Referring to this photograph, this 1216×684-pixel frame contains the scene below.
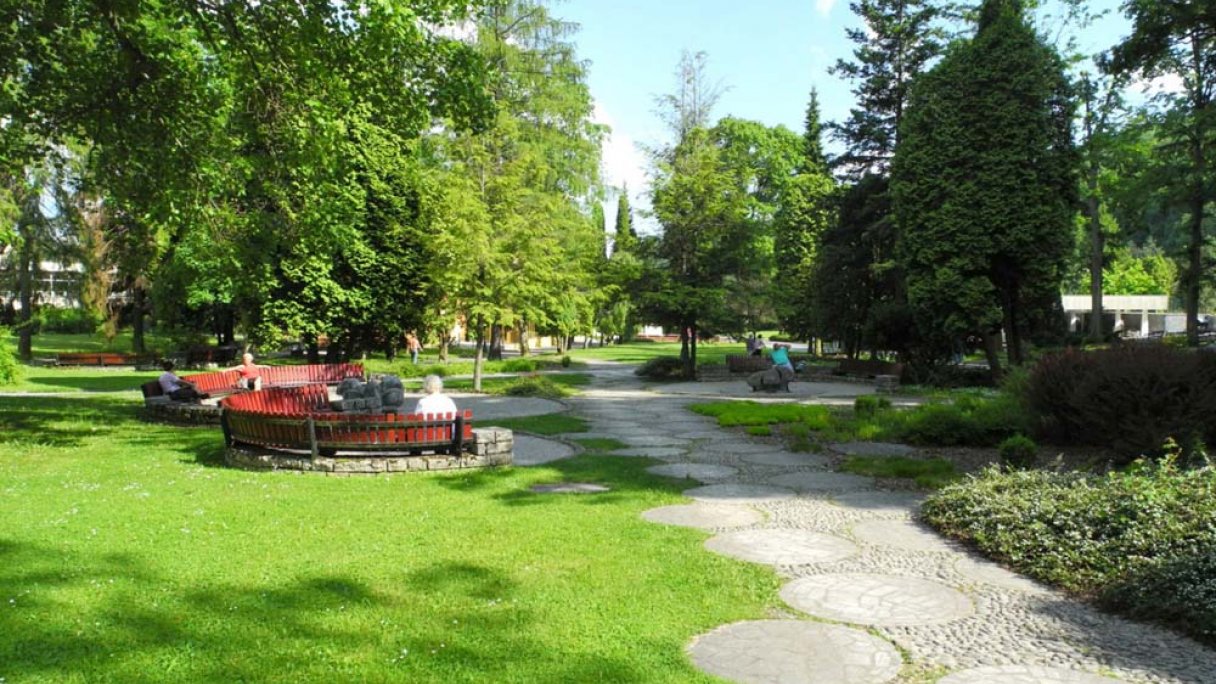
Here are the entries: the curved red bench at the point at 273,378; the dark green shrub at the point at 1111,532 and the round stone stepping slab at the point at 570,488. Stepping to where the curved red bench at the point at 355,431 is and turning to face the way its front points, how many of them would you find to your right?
2

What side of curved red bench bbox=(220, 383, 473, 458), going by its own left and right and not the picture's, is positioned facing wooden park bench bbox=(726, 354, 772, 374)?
front

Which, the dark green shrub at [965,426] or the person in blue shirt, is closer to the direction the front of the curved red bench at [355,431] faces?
the person in blue shirt

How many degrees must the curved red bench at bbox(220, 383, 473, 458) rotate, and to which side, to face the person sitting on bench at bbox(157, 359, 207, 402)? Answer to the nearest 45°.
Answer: approximately 90° to its left

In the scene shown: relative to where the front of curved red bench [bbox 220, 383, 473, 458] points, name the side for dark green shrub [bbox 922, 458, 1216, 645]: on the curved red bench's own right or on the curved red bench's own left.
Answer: on the curved red bench's own right

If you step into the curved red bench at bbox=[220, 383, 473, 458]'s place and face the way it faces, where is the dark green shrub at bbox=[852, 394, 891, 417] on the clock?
The dark green shrub is roughly at 1 o'clock from the curved red bench.

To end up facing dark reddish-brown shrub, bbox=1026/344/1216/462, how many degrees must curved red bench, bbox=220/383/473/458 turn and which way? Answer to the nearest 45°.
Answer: approximately 45° to its right

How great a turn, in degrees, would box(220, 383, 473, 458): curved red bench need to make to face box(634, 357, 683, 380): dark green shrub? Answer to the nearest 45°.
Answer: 0° — it already faces it

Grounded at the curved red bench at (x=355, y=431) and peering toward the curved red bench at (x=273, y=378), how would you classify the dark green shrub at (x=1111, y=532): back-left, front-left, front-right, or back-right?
back-right

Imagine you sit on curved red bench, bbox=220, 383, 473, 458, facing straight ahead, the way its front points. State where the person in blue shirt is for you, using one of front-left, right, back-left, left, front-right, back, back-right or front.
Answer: front

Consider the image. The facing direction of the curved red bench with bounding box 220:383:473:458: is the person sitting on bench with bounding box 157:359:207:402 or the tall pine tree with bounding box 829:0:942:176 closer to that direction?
the tall pine tree

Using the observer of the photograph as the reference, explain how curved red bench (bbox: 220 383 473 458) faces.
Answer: facing away from the viewer and to the right of the viewer

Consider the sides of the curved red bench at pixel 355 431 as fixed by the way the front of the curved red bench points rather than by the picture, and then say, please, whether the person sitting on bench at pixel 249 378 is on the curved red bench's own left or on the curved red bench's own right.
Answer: on the curved red bench's own left

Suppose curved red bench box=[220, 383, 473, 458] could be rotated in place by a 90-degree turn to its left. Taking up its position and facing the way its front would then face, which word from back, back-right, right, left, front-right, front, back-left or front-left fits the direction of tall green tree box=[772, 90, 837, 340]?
right

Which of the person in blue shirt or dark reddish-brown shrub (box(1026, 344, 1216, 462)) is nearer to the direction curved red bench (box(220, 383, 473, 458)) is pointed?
the person in blue shirt

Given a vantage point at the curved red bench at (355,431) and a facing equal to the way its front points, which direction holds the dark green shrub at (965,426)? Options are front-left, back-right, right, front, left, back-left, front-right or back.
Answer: front-right

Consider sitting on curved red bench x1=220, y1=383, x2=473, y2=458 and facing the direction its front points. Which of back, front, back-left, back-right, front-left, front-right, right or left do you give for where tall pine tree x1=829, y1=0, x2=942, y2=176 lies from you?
front

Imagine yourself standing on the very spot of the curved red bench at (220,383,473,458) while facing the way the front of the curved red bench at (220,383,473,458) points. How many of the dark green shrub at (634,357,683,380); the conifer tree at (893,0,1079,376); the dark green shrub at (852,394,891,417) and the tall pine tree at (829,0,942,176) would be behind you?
0
